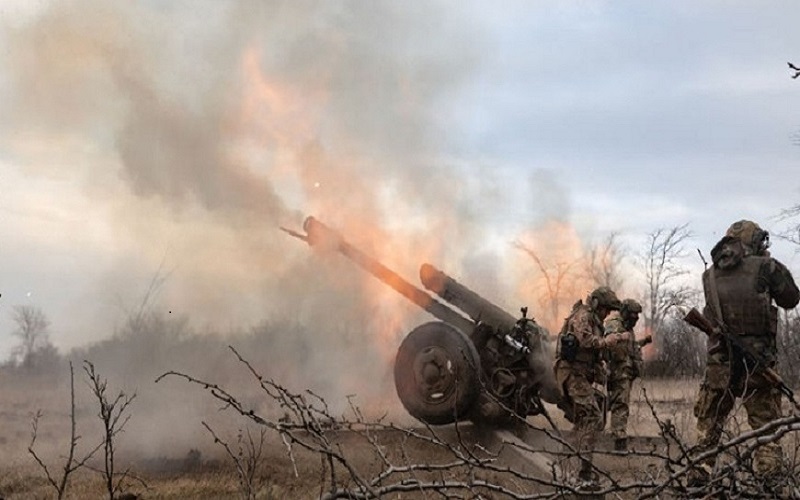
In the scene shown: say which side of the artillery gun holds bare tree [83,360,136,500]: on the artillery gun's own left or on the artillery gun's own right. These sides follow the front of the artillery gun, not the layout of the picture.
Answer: on the artillery gun's own left

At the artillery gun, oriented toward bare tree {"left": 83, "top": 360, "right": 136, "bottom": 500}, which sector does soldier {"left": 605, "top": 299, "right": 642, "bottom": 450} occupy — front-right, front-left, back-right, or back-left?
back-left

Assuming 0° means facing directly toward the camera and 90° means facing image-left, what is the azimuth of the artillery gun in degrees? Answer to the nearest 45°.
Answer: approximately 135°

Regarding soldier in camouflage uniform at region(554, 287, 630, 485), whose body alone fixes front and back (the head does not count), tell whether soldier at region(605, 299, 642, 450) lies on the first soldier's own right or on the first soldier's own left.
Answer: on the first soldier's own left

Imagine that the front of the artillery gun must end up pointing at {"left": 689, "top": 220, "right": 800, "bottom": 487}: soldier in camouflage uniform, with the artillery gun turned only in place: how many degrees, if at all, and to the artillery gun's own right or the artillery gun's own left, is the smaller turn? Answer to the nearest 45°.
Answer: approximately 180°
